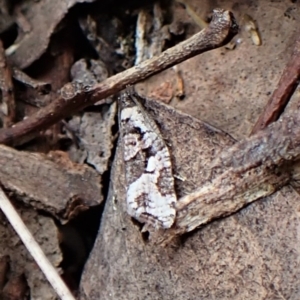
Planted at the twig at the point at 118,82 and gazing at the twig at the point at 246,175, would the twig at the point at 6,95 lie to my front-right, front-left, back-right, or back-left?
back-right

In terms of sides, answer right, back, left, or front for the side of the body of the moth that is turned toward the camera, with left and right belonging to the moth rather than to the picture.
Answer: back
